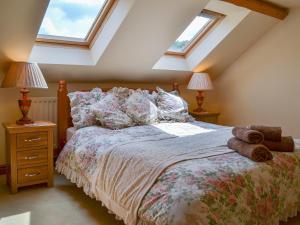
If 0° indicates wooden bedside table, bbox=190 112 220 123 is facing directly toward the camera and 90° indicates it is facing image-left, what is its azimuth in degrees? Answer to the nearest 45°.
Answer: approximately 0°

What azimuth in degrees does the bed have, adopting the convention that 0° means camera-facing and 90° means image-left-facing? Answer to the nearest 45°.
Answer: approximately 315°

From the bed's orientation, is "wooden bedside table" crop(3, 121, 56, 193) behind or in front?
behind

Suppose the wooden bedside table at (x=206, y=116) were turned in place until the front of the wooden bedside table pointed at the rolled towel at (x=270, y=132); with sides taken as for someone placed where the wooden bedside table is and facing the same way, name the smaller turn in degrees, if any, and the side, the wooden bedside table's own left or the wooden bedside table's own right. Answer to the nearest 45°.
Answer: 0° — it already faces it
